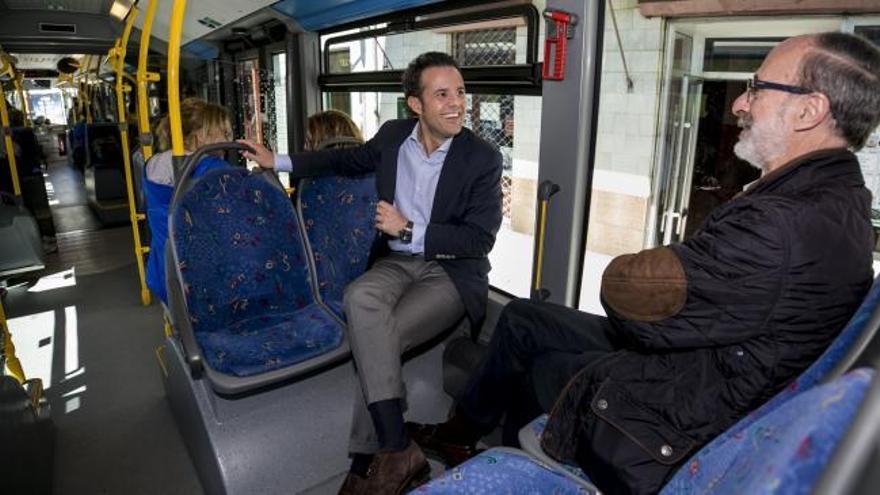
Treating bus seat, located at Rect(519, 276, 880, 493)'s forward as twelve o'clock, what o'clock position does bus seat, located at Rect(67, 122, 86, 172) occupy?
bus seat, located at Rect(67, 122, 86, 172) is roughly at 1 o'clock from bus seat, located at Rect(519, 276, 880, 493).

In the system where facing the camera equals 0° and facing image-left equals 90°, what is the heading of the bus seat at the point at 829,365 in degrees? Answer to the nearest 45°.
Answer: approximately 90°

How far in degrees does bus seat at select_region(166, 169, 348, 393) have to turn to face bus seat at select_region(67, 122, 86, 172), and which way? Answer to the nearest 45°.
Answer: approximately 135° to its left

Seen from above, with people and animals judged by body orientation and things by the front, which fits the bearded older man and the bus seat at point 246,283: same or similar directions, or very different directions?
very different directions

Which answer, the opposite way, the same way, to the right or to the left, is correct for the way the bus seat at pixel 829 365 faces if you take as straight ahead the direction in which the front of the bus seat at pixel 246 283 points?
the opposite way

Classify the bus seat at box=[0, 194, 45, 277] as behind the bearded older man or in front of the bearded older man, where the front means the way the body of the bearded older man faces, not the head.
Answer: in front

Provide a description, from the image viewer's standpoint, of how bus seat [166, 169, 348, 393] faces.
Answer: facing the viewer and to the right of the viewer

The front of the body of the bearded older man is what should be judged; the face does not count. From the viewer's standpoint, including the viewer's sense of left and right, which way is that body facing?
facing to the left of the viewer

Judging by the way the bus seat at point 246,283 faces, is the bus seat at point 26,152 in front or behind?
behind

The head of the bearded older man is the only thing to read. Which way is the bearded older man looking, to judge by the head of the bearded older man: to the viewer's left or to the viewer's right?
to the viewer's left

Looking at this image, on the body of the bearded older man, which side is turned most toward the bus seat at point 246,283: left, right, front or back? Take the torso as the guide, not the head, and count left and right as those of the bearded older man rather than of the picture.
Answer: front
